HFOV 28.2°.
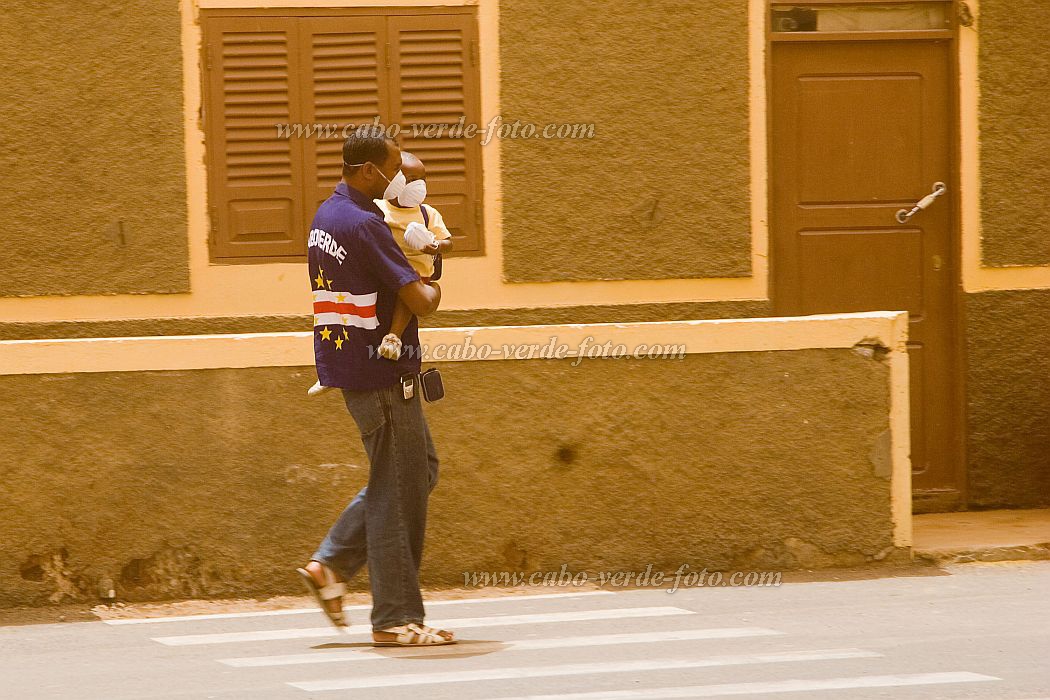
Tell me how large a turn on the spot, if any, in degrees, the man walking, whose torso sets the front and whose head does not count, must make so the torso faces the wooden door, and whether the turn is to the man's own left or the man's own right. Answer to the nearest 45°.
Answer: approximately 45° to the man's own left

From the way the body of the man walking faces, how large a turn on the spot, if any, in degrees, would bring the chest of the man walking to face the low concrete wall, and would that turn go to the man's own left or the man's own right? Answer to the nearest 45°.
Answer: approximately 90° to the man's own left

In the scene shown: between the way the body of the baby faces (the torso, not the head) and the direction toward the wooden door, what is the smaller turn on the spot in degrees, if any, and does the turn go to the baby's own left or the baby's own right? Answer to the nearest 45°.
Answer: approximately 180°

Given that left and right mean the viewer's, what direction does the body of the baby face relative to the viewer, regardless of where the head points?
facing the viewer and to the left of the viewer

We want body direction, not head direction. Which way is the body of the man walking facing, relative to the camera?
to the viewer's right

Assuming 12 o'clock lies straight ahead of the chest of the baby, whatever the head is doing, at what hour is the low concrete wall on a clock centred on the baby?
The low concrete wall is roughly at 5 o'clock from the baby.

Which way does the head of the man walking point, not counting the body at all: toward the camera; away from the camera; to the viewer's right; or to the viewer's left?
to the viewer's right
